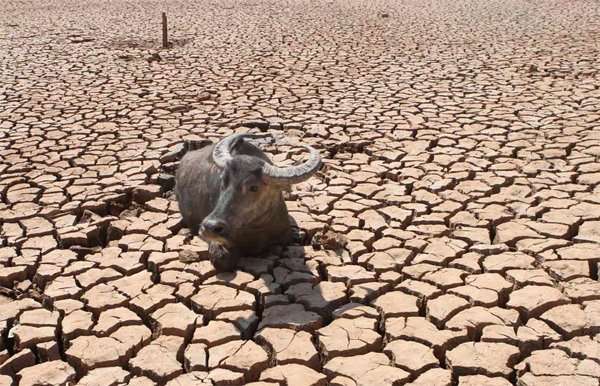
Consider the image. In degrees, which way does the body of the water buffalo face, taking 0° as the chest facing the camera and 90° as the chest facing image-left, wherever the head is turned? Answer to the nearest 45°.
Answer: approximately 315°
